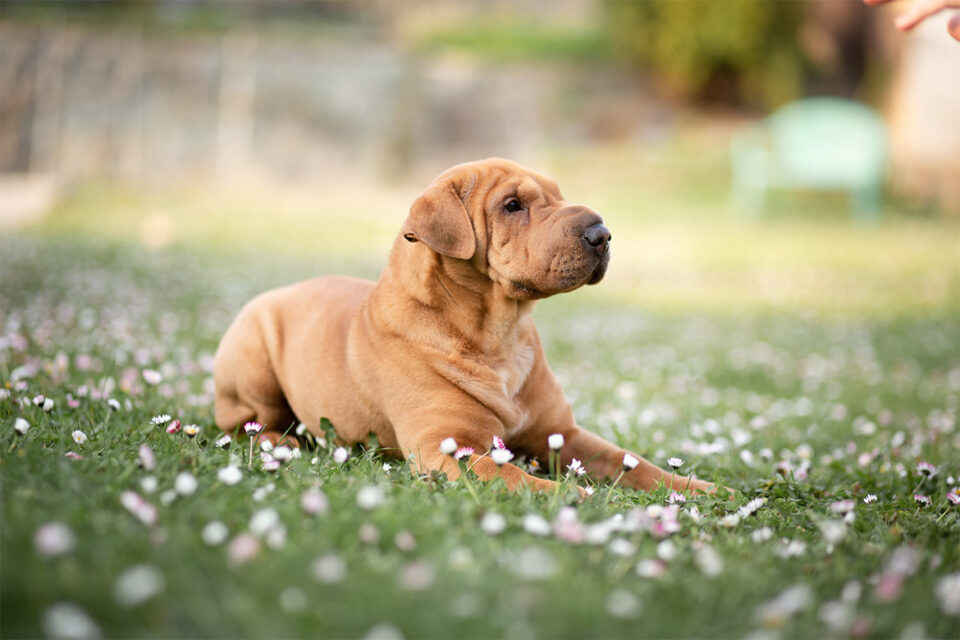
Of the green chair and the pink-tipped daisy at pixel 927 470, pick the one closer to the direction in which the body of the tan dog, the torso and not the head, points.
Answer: the pink-tipped daisy

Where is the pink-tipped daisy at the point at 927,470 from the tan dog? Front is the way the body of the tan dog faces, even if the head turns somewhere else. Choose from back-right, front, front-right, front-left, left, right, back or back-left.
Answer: front-left

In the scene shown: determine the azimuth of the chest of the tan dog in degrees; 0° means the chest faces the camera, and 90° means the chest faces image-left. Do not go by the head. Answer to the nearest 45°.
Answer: approximately 315°
